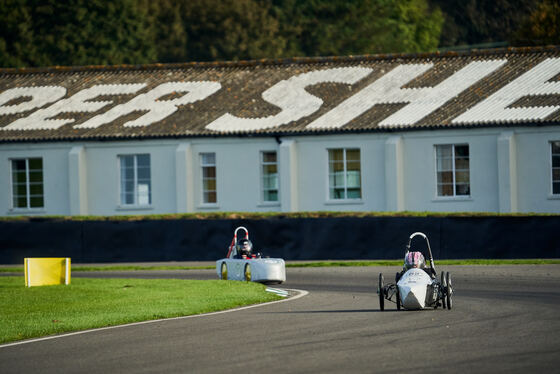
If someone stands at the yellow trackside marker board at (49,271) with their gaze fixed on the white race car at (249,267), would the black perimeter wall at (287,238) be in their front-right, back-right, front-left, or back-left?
front-left

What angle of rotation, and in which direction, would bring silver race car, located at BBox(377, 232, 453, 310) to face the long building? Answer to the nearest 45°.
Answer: approximately 180°

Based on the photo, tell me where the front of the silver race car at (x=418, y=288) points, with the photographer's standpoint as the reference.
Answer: facing the viewer

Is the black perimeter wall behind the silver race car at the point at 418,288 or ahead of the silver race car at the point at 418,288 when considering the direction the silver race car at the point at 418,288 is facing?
behind
